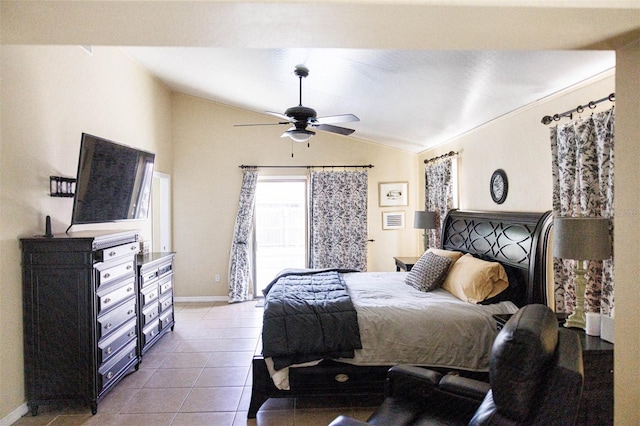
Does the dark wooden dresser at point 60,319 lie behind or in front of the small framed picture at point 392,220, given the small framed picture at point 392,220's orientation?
in front

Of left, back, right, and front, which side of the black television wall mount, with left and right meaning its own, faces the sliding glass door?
left

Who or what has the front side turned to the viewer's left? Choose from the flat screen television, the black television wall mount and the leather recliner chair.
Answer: the leather recliner chair

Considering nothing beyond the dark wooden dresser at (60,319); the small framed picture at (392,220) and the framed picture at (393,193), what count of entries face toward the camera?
2

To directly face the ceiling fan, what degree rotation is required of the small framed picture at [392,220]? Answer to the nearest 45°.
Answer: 0° — it already faces it

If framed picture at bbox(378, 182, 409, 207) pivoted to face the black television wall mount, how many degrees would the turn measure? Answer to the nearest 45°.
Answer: approximately 45° to its right

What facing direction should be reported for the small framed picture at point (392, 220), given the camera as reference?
facing the viewer

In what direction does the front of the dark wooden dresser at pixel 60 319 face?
to the viewer's right

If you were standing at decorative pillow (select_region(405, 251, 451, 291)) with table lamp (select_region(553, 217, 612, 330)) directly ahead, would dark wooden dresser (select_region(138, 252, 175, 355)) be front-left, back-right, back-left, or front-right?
back-right

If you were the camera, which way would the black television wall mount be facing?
facing the viewer and to the right of the viewer

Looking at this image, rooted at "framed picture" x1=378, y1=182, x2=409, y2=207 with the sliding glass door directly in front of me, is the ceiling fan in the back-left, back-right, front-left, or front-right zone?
front-left

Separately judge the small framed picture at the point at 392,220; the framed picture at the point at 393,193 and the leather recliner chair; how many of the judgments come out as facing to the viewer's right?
0

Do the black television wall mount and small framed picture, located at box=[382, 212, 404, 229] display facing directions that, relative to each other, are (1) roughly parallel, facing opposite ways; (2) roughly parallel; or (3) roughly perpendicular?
roughly perpendicular

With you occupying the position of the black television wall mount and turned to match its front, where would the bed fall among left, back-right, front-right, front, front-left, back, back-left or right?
front

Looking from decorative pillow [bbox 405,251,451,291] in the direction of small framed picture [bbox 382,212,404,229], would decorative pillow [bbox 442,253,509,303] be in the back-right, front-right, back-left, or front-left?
back-right

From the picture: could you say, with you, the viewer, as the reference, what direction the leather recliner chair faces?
facing to the left of the viewer
